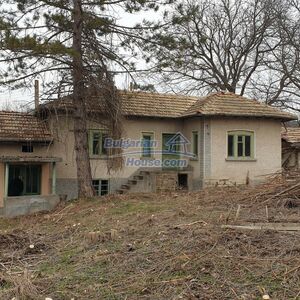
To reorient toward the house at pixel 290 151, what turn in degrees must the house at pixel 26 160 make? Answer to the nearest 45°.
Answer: approximately 90° to its left

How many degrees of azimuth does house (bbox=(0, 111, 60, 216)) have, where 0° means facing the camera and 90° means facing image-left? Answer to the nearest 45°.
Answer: approximately 0°

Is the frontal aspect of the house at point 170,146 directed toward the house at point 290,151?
no

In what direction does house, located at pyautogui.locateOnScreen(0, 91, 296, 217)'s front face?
toward the camera
